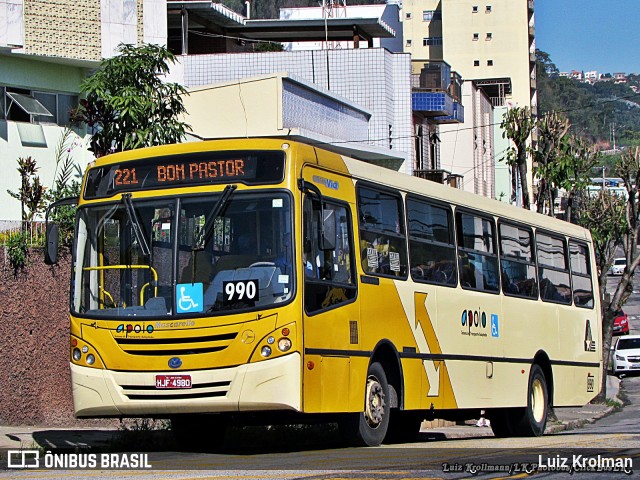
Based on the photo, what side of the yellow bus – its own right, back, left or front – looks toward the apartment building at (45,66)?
right

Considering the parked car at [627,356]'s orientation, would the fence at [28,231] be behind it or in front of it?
in front

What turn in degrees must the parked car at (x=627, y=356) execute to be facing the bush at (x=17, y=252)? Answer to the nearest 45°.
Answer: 0° — it already faces it

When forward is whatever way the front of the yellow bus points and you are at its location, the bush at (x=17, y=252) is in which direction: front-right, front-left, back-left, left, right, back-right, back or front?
right

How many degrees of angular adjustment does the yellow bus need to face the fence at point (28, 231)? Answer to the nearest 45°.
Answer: approximately 90° to its right

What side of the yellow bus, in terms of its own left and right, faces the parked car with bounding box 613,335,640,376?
back

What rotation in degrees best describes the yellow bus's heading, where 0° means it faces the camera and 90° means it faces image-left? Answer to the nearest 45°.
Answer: approximately 45°

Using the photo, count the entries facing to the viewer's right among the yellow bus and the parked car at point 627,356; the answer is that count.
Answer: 0

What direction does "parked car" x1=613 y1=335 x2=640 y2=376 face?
toward the camera

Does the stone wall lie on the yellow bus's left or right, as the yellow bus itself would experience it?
on its right
